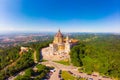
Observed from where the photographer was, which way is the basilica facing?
facing the viewer and to the left of the viewer
